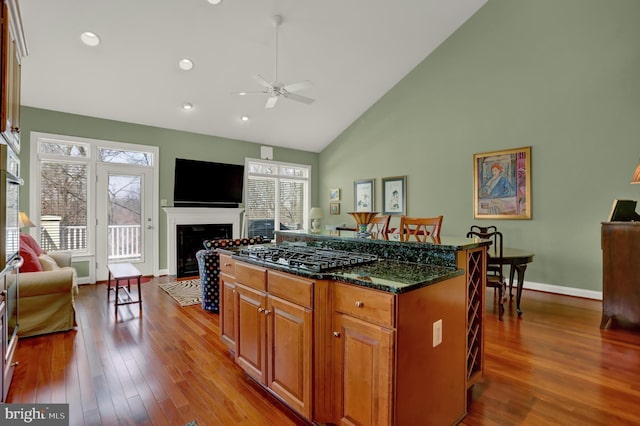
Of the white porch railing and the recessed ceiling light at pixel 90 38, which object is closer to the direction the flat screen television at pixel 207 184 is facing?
the recessed ceiling light

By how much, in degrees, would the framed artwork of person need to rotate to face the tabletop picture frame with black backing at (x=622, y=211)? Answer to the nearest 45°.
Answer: approximately 90° to its left

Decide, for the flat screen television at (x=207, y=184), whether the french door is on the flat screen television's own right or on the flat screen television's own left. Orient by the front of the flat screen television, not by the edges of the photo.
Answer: on the flat screen television's own right

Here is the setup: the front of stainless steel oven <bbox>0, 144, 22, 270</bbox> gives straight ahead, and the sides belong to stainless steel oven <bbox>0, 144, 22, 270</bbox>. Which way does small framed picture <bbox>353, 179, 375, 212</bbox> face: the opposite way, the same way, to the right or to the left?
the opposite way

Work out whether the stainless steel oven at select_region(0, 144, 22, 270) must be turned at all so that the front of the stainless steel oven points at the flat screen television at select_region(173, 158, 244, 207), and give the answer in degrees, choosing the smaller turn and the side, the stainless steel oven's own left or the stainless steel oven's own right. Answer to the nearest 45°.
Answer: approximately 45° to the stainless steel oven's own left

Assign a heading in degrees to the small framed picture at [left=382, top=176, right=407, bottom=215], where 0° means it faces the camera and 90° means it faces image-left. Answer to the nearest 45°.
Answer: approximately 45°

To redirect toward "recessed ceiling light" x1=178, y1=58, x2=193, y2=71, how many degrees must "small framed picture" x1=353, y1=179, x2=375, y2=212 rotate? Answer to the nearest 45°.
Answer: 0° — it already faces it

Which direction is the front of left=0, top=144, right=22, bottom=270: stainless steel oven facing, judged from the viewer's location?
facing to the right of the viewer

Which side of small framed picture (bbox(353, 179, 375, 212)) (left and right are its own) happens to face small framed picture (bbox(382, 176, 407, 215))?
left

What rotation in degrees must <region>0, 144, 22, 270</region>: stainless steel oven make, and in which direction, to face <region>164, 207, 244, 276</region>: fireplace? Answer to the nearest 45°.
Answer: approximately 45° to its left
